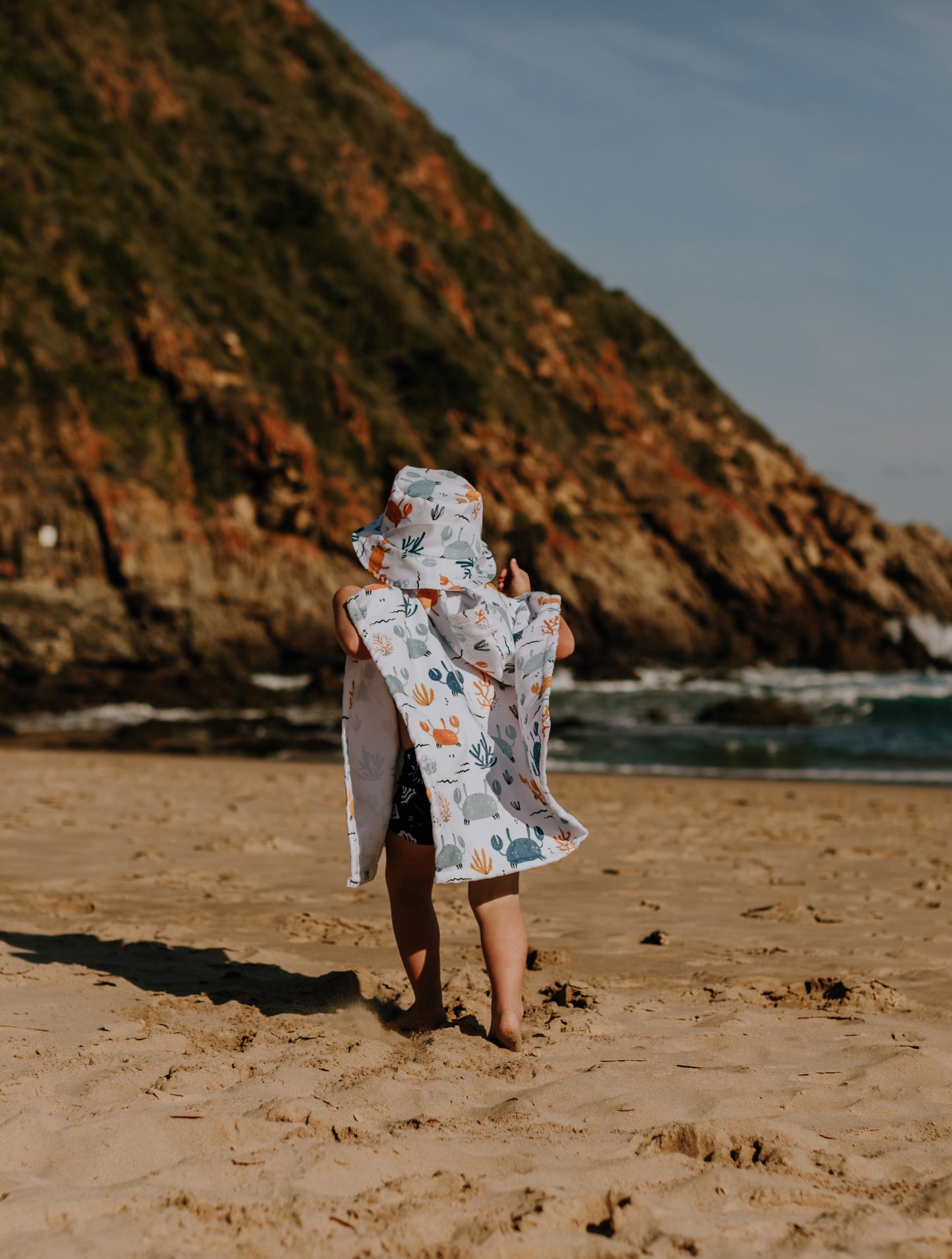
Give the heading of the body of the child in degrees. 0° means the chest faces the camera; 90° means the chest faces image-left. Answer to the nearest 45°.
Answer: approximately 135°

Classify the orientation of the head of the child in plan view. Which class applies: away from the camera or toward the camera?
away from the camera
